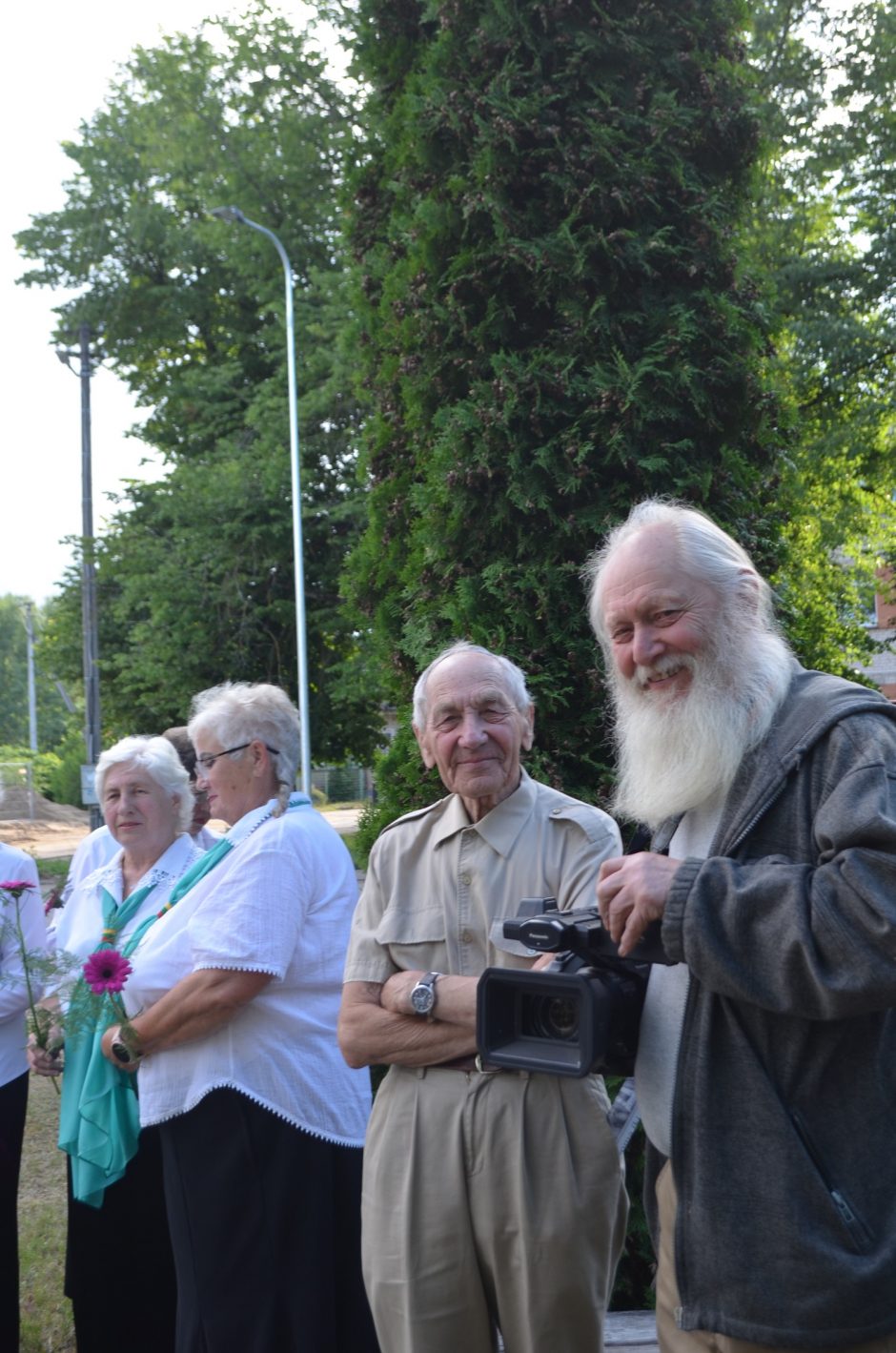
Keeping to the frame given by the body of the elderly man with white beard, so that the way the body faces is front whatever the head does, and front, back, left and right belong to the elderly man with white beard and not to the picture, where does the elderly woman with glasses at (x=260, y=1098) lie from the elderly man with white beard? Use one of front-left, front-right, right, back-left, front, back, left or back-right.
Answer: right

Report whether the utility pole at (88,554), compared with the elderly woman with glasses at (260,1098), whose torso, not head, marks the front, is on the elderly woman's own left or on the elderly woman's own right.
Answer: on the elderly woman's own right

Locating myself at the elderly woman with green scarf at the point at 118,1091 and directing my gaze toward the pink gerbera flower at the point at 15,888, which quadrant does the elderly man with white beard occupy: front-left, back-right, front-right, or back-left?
back-left

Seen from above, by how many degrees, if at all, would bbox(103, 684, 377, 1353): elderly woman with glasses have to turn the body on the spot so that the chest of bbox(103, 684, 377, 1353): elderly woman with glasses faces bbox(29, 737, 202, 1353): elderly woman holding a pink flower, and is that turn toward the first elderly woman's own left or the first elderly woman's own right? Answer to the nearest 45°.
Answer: approximately 45° to the first elderly woman's own right

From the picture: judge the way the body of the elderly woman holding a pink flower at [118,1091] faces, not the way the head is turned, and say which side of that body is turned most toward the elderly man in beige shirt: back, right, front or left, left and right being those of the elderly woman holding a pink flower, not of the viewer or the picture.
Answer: left

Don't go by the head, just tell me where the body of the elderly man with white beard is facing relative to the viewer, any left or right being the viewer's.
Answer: facing the viewer and to the left of the viewer

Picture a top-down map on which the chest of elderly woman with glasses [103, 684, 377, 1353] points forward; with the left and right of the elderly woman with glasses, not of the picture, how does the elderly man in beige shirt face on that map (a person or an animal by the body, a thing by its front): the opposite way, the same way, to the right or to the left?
to the left

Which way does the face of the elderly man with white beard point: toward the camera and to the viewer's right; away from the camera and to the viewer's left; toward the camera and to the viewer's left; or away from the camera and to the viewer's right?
toward the camera and to the viewer's left

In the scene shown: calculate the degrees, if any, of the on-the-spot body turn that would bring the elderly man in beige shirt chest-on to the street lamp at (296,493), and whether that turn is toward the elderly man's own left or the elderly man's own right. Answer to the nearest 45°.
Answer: approximately 180°

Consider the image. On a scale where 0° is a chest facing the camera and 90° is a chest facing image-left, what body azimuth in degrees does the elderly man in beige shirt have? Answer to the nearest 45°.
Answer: approximately 0°

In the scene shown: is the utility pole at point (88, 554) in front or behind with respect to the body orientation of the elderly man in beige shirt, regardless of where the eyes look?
behind

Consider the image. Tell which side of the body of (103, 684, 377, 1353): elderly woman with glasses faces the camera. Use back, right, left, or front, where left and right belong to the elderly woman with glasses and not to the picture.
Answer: left

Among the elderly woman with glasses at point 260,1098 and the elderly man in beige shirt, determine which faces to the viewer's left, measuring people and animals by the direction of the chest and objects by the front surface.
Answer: the elderly woman with glasses
